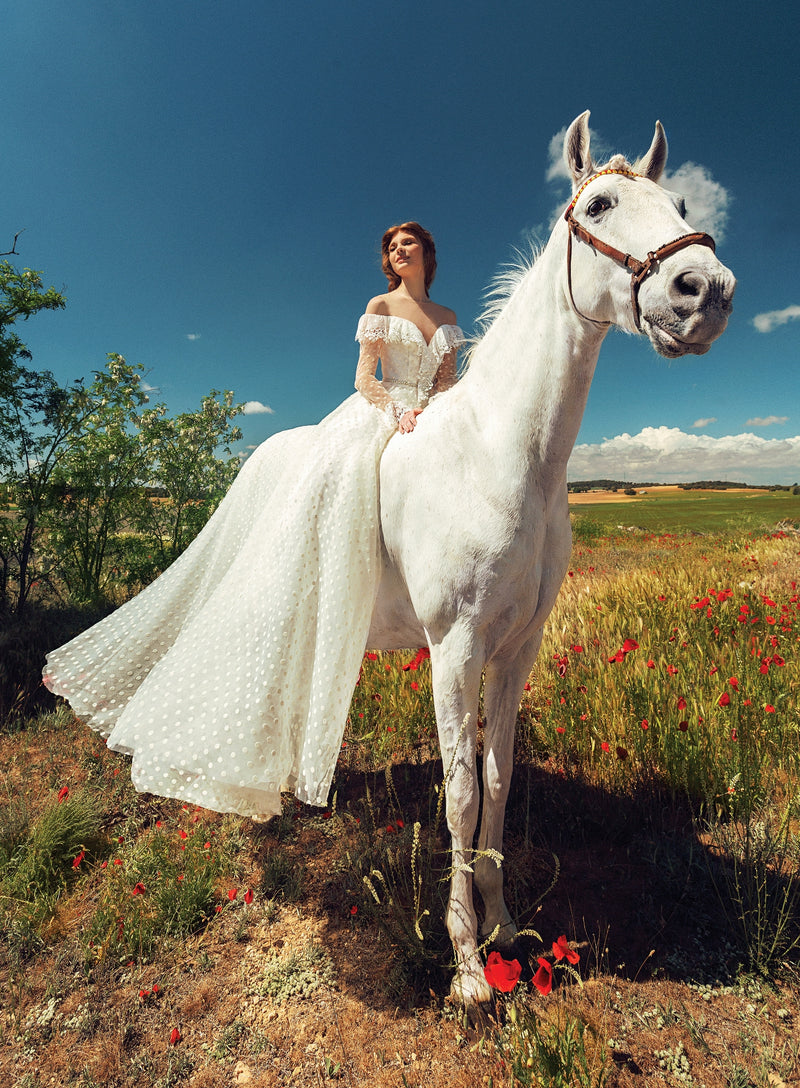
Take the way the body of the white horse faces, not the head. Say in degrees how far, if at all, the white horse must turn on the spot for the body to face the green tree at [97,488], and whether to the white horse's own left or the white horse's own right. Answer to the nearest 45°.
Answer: approximately 180°

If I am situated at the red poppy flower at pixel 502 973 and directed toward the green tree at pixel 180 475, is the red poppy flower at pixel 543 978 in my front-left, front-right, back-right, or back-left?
back-right

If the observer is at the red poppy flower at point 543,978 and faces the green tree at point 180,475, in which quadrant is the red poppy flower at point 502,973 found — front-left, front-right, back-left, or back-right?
front-left

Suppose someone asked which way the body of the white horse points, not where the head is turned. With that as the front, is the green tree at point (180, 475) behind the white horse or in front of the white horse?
behind
